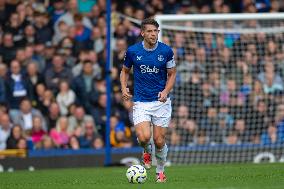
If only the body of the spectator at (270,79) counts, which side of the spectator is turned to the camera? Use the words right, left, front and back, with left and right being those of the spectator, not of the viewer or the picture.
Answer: front

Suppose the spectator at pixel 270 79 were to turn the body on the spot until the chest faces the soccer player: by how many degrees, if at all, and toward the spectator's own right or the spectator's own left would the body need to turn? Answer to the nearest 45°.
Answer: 0° — they already face them

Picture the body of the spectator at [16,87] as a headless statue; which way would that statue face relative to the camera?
toward the camera

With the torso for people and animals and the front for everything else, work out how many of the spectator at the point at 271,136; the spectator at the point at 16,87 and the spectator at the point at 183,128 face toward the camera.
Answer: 3

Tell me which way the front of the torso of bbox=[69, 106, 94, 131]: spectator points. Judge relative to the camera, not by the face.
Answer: toward the camera

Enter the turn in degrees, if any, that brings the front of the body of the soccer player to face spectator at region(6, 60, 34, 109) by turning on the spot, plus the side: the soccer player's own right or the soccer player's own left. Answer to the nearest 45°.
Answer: approximately 135° to the soccer player's own right

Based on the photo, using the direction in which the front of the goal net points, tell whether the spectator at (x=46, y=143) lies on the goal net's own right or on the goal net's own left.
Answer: on the goal net's own right

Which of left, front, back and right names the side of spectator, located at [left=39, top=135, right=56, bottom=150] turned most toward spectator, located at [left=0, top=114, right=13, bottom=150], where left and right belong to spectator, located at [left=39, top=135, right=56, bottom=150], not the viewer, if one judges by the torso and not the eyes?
right

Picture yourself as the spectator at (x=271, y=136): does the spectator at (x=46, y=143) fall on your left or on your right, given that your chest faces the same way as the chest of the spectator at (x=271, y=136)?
on your right

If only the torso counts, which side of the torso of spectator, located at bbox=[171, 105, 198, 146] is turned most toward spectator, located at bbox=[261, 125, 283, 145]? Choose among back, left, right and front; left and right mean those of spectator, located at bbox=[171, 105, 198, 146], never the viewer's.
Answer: left

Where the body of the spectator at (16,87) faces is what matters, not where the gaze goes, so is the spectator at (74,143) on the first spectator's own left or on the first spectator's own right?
on the first spectator's own left

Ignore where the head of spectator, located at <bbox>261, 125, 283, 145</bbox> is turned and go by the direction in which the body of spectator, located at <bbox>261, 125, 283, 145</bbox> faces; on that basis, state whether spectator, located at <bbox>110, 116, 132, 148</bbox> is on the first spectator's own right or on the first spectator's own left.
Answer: on the first spectator's own right

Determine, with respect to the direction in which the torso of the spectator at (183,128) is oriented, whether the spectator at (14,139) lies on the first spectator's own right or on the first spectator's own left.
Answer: on the first spectator's own right
